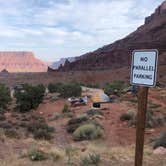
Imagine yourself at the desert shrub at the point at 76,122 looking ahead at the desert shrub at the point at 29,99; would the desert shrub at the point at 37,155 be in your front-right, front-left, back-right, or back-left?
back-left

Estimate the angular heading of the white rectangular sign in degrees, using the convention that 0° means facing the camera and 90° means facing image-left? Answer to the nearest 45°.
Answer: approximately 0°

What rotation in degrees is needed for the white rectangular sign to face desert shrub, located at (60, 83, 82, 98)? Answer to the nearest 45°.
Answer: approximately 180°

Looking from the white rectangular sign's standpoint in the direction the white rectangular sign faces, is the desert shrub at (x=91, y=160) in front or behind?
behind

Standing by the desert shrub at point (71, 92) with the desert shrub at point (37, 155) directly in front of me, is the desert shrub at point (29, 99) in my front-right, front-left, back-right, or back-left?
front-right

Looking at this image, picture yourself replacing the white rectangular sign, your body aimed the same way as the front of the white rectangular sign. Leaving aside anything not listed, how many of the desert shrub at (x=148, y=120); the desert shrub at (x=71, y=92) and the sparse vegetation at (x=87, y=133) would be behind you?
3

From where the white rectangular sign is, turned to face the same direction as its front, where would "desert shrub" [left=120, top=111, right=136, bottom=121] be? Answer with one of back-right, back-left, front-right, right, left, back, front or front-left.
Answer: back

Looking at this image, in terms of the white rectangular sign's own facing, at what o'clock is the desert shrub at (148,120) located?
The desert shrub is roughly at 6 o'clock from the white rectangular sign.

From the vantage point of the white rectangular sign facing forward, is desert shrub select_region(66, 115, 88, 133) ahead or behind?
behind

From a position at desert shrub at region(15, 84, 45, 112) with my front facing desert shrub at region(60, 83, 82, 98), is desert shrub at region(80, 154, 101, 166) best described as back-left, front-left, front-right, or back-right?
back-right

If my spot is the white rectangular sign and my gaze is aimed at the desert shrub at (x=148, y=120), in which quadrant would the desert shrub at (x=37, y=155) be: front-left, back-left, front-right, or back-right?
front-left
